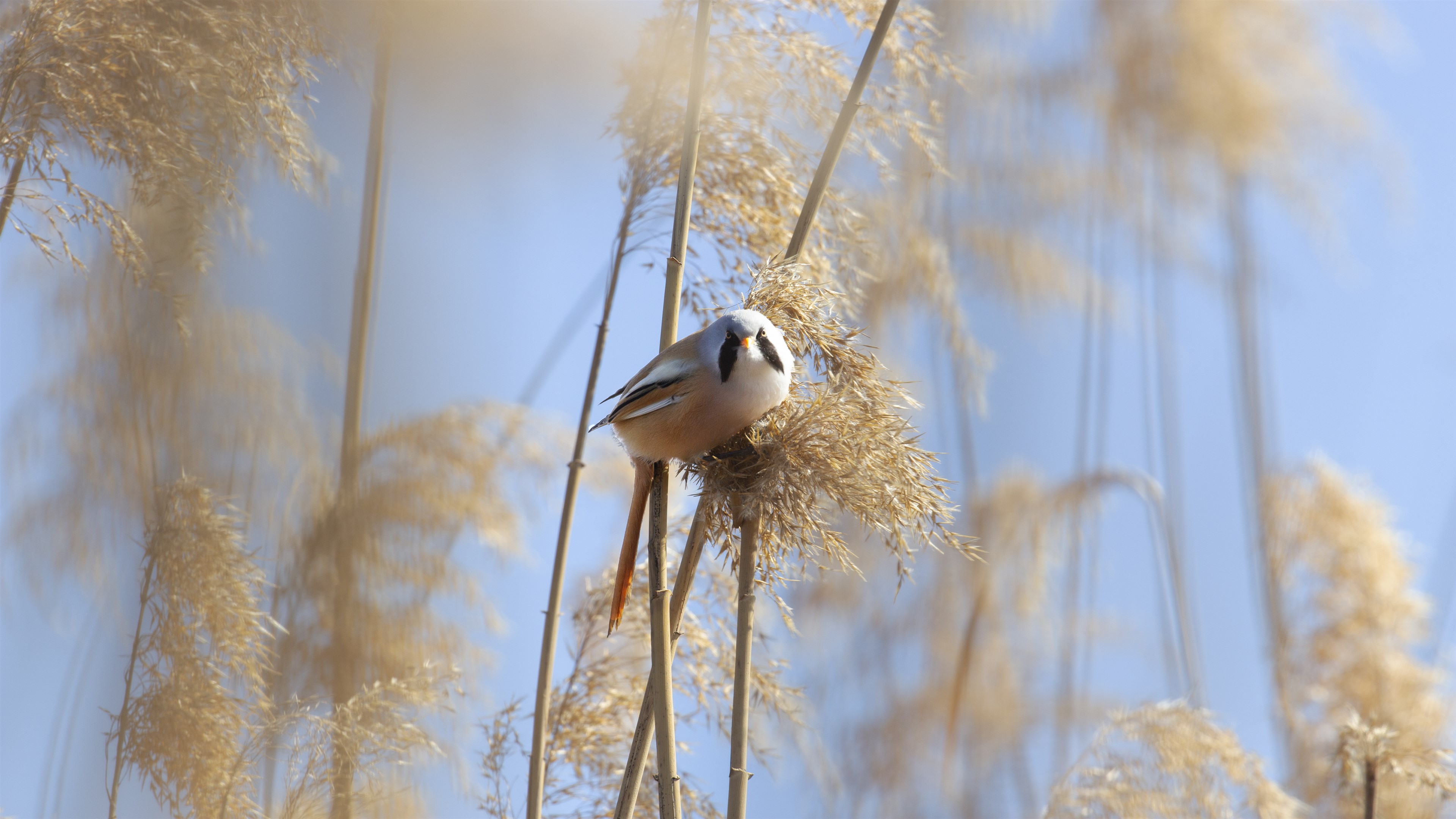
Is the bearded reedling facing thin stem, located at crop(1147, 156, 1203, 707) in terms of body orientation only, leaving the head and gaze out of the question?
no

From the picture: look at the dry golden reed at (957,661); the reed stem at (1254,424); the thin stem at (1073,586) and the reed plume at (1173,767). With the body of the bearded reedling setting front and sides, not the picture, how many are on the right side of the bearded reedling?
0

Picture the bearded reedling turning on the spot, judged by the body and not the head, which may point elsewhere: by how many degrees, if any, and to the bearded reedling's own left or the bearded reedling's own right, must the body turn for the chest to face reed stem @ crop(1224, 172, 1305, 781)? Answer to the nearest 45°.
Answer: approximately 90° to the bearded reedling's own left

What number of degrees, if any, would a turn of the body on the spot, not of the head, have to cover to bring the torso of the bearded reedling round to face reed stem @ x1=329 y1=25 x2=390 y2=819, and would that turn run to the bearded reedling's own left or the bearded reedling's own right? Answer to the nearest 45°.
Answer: approximately 180°

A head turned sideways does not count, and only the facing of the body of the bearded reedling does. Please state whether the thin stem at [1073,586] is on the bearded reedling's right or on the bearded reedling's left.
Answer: on the bearded reedling's left

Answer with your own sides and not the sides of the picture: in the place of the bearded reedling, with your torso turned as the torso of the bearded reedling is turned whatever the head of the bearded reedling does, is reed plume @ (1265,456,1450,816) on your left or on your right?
on your left

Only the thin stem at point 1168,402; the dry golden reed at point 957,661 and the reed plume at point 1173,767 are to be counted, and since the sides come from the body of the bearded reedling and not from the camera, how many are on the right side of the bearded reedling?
0

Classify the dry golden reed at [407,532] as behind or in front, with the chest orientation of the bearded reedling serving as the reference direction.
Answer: behind

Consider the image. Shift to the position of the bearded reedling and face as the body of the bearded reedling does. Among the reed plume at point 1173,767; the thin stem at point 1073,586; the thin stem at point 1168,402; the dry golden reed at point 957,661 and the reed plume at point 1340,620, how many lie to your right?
0

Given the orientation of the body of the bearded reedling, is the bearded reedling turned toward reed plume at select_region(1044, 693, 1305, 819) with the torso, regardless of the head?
no
